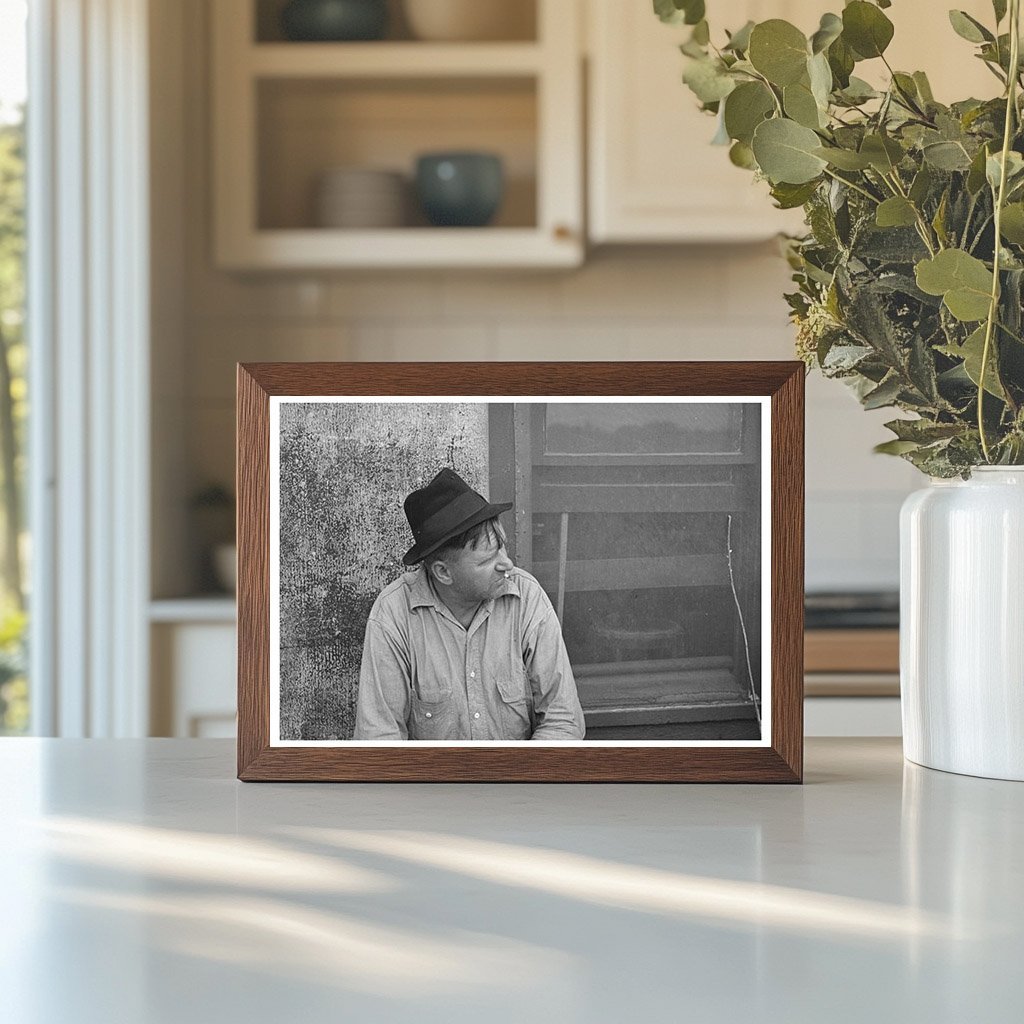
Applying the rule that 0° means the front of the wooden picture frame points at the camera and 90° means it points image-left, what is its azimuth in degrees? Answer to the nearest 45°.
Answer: approximately 0°

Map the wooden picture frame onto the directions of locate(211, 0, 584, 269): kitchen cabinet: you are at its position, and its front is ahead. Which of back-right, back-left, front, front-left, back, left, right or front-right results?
front

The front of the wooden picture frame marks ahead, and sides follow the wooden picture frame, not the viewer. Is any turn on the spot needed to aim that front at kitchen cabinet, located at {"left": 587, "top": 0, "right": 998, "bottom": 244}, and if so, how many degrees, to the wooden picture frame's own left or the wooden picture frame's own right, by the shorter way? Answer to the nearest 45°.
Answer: approximately 180°

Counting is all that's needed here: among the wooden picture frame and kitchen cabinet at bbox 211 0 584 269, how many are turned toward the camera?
2

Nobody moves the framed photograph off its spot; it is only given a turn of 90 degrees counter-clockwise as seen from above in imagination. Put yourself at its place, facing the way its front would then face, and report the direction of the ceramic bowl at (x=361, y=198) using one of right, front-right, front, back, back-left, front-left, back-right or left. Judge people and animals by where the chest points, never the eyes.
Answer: left

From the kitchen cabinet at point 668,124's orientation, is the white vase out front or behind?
out front
